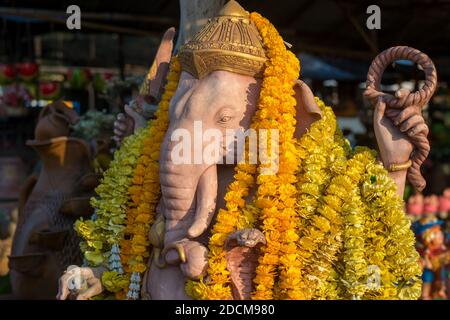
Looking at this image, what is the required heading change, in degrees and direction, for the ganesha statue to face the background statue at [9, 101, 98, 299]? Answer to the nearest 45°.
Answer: approximately 90° to its right

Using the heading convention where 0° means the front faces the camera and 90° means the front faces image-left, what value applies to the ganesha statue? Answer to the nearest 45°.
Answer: approximately 45°
